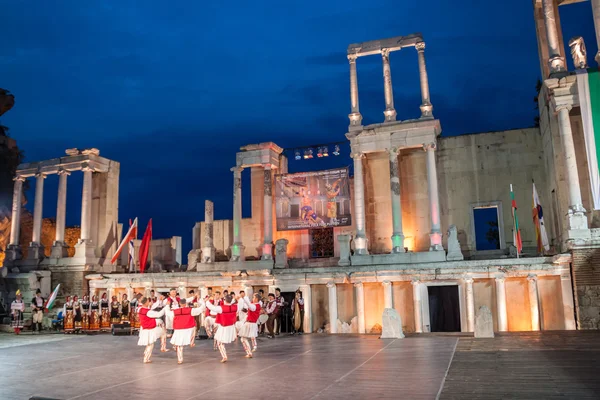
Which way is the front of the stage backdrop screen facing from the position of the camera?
facing the viewer

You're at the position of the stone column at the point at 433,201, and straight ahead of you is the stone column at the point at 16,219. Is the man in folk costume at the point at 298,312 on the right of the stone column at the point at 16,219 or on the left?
left

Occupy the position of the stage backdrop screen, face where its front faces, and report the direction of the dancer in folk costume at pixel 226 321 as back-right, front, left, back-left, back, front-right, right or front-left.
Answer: front
